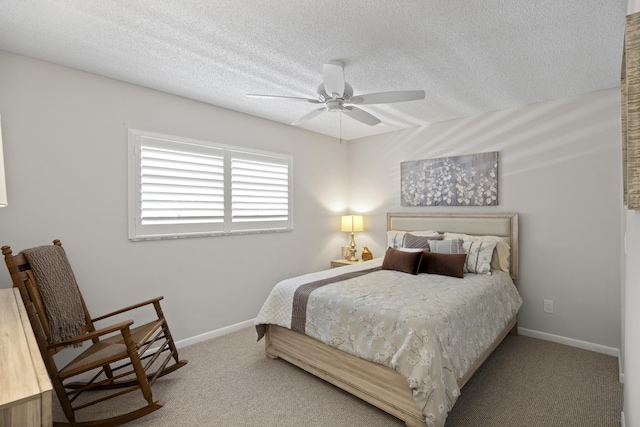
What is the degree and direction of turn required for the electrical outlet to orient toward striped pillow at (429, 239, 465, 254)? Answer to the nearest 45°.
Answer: approximately 45° to its right

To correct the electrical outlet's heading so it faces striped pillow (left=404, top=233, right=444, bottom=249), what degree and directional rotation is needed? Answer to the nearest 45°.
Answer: approximately 90° to its right

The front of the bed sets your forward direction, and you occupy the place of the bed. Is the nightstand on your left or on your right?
on your right

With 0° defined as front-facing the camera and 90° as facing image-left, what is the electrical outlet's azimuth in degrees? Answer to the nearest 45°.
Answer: approximately 0°

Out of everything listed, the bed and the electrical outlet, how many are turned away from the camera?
0

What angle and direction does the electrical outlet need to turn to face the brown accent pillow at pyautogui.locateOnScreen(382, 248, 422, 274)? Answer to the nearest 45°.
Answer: approximately 45° to its right

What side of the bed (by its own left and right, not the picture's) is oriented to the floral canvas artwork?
back

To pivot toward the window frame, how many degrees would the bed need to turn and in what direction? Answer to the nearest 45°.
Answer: approximately 45° to its right

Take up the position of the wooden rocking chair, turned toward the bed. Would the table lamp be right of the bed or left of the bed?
left

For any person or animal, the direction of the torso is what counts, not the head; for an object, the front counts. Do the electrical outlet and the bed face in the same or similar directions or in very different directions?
same or similar directions

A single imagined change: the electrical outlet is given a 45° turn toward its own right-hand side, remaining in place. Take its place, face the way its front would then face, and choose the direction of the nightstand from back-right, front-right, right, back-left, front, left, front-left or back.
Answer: front-right

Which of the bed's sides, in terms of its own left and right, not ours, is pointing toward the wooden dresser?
front

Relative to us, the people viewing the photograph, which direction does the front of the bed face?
facing the viewer and to the left of the viewer

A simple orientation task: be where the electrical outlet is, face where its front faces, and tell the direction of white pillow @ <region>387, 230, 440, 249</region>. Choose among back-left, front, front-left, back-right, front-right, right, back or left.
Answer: right

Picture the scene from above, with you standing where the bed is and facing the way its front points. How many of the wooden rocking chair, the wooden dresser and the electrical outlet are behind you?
1

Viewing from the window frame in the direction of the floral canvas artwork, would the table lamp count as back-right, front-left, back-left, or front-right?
front-left

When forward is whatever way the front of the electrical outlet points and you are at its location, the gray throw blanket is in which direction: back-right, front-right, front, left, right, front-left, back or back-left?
front-right
